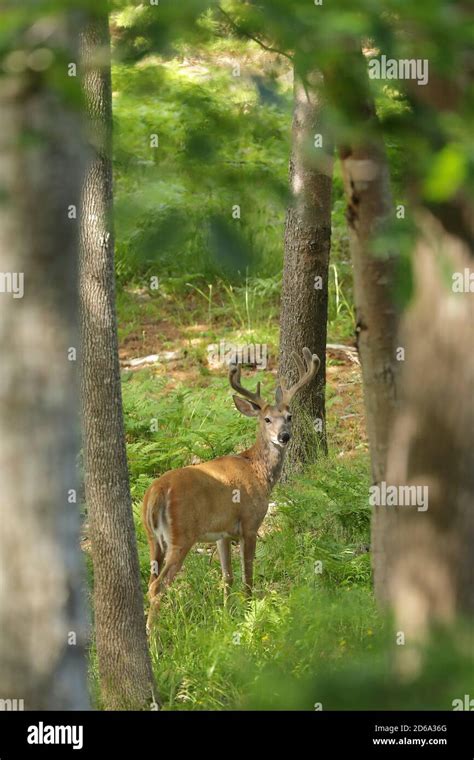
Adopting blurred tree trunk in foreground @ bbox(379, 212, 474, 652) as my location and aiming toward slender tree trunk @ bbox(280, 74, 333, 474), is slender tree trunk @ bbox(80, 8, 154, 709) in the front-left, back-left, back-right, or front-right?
front-left

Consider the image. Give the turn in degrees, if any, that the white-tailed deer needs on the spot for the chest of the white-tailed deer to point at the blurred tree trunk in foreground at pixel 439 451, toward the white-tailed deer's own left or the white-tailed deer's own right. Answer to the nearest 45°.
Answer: approximately 135° to the white-tailed deer's own right

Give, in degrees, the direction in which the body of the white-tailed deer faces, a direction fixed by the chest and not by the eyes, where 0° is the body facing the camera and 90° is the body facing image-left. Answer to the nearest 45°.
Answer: approximately 225°

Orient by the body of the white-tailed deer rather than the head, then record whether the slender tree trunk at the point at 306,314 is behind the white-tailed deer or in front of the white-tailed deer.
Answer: in front

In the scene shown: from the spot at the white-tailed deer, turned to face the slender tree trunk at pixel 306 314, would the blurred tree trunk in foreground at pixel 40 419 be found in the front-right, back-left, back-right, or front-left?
back-right

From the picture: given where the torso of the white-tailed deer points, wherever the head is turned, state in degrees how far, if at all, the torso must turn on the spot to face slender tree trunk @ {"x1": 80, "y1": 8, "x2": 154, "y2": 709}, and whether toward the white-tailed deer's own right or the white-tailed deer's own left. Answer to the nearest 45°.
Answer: approximately 135° to the white-tailed deer's own right
